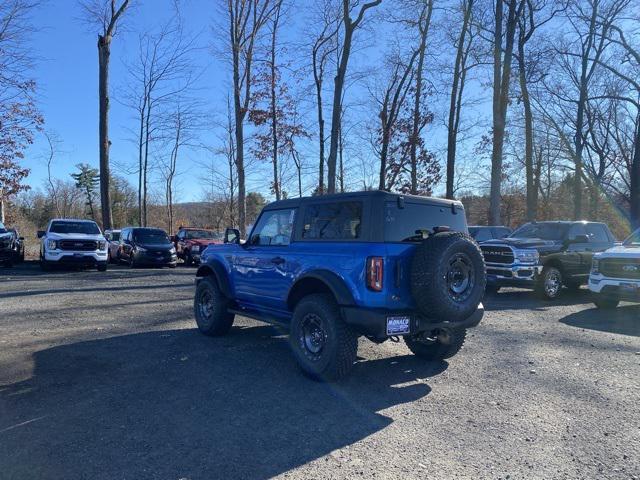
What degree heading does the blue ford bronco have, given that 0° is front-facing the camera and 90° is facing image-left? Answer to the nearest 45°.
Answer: approximately 135°

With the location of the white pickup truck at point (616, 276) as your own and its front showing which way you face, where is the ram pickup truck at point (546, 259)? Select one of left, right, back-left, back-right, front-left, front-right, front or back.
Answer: right

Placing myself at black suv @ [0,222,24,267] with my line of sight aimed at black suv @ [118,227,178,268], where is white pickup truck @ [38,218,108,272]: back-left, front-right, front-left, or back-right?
front-right

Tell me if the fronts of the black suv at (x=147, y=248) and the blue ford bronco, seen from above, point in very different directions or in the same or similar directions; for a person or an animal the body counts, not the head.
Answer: very different directions

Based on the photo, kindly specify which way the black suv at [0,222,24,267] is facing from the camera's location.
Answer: facing the viewer and to the right of the viewer

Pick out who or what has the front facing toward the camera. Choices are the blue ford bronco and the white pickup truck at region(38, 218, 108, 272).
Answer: the white pickup truck

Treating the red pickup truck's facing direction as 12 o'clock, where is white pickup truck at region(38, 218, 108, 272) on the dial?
The white pickup truck is roughly at 3 o'clock from the red pickup truck.

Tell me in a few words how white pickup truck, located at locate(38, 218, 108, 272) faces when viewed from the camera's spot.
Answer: facing the viewer

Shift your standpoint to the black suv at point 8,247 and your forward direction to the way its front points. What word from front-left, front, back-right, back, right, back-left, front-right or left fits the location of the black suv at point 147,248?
front-left

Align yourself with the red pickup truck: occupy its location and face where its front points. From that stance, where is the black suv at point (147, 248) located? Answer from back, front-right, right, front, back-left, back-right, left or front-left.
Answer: right

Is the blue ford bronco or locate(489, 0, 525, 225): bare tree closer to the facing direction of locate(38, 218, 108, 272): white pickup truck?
the blue ford bronco

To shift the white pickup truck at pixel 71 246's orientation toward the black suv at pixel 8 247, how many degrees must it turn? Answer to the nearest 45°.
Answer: approximately 135° to its right

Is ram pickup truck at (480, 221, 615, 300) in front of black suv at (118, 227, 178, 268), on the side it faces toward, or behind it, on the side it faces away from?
in front

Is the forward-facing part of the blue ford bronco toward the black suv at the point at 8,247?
yes

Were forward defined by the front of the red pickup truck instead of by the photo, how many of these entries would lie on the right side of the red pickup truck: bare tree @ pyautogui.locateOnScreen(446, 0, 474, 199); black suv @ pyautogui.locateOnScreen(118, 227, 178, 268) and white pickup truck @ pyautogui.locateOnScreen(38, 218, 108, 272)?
2
